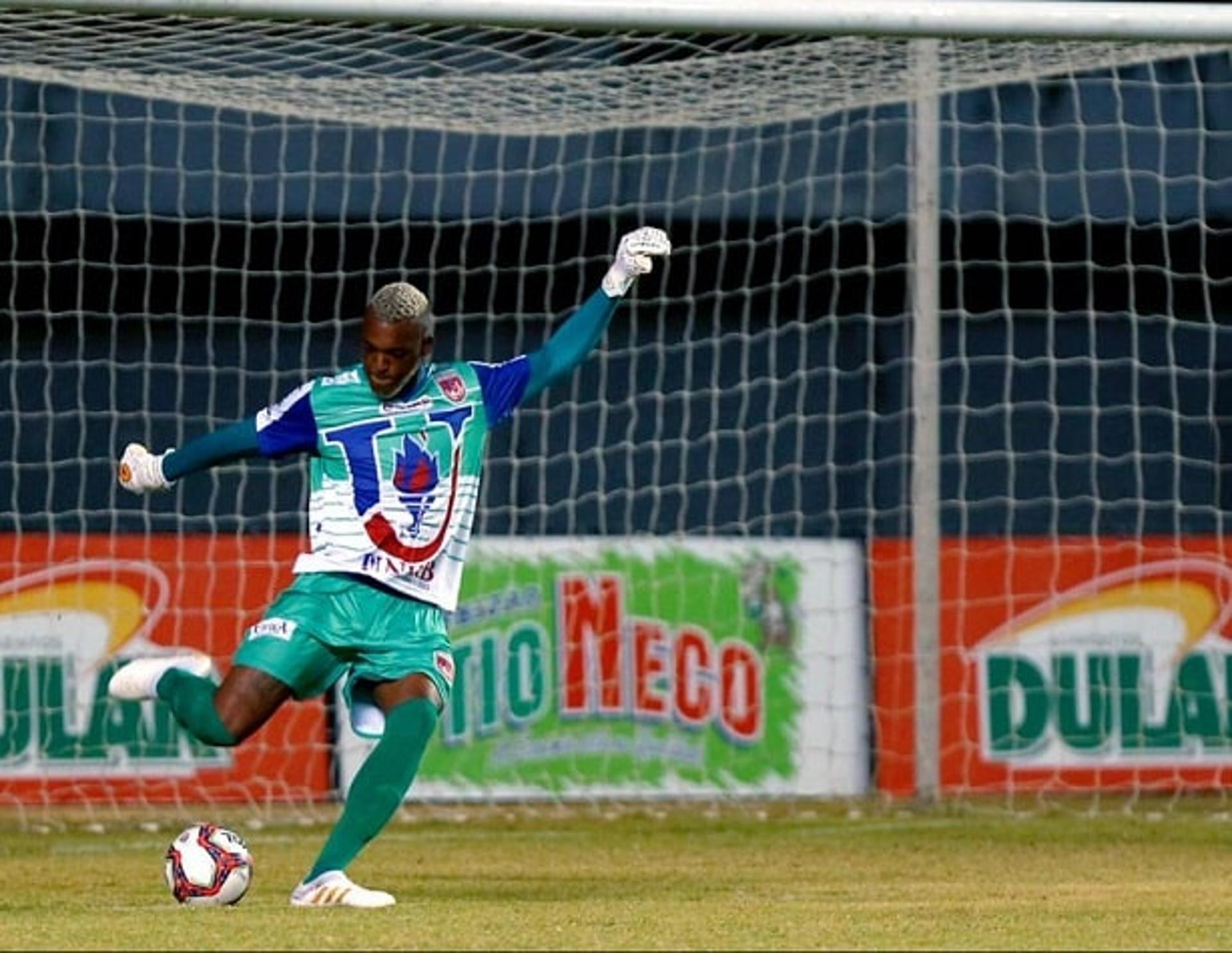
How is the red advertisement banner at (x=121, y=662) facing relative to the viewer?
toward the camera

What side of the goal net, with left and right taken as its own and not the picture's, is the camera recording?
front

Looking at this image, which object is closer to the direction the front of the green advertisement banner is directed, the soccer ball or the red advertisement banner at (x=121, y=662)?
the soccer ball

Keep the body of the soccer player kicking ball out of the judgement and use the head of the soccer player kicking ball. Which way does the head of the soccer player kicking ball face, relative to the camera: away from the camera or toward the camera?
toward the camera

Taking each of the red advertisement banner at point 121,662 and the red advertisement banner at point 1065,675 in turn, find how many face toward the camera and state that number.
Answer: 2

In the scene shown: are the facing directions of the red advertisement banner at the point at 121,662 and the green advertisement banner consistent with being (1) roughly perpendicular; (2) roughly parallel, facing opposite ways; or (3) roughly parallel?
roughly parallel

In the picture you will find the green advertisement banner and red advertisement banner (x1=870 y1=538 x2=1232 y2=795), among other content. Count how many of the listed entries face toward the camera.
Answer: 2

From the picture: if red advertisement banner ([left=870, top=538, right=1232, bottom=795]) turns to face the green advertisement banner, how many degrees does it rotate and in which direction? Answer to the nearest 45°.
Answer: approximately 90° to its right

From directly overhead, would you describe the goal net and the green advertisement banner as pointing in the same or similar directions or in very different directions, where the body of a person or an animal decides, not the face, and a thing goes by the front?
same or similar directions

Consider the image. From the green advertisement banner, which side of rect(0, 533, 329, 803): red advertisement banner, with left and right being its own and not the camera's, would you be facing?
left

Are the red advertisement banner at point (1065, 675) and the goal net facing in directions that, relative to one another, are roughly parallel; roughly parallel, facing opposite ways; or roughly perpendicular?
roughly parallel

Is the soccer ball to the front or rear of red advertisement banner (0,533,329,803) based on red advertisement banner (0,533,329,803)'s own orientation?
to the front

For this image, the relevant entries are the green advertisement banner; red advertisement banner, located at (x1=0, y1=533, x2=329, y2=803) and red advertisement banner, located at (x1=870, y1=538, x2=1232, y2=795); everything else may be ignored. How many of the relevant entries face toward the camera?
3
